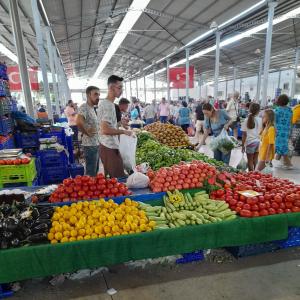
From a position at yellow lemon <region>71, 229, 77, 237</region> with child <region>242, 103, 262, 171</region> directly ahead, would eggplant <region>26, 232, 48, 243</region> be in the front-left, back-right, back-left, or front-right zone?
back-left

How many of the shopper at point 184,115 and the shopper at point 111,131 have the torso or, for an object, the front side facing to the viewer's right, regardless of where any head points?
1

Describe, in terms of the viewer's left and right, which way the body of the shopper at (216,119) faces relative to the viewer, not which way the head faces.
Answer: facing the viewer and to the left of the viewer

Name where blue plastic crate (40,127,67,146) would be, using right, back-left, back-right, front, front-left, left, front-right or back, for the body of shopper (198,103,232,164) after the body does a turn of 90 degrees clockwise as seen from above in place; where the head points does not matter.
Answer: front-left

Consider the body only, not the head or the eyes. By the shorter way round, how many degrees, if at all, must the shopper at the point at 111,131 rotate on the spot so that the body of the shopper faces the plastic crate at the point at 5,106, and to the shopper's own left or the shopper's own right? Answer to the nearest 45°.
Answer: approximately 135° to the shopper's own left

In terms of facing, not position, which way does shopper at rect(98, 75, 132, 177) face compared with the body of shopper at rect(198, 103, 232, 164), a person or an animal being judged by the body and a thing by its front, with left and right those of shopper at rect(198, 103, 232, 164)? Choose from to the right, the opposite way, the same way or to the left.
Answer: the opposite way

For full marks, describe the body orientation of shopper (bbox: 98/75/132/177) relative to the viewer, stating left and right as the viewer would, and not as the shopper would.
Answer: facing to the right of the viewer

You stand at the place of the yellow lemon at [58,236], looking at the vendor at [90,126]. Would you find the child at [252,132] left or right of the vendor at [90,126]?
right

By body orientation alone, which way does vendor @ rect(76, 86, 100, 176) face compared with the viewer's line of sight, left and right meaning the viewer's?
facing the viewer and to the right of the viewer

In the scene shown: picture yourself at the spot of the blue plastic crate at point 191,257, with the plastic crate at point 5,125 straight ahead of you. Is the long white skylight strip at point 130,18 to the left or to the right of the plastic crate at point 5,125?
right
